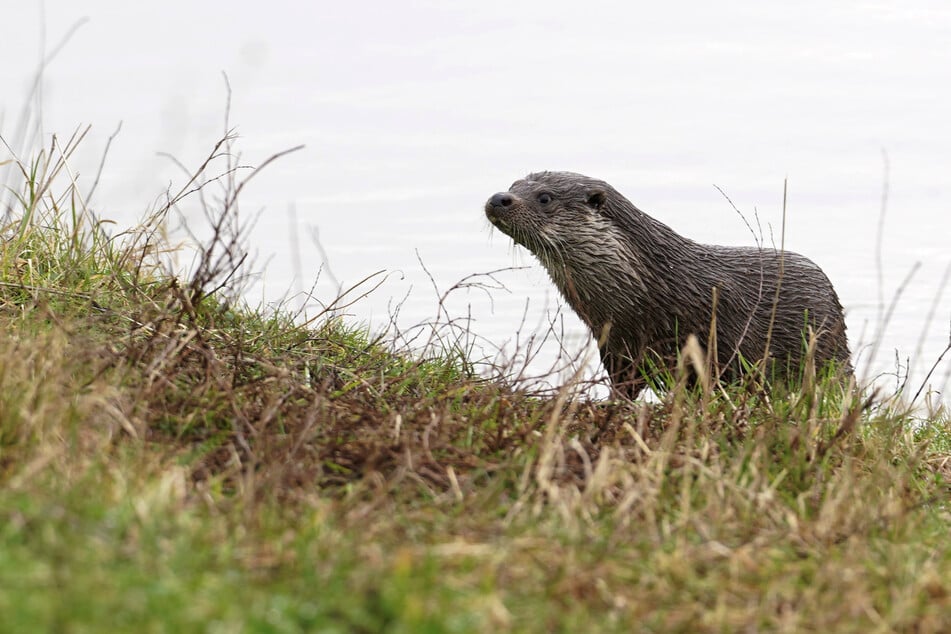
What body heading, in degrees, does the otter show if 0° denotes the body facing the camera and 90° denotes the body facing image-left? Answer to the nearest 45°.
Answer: approximately 90°
